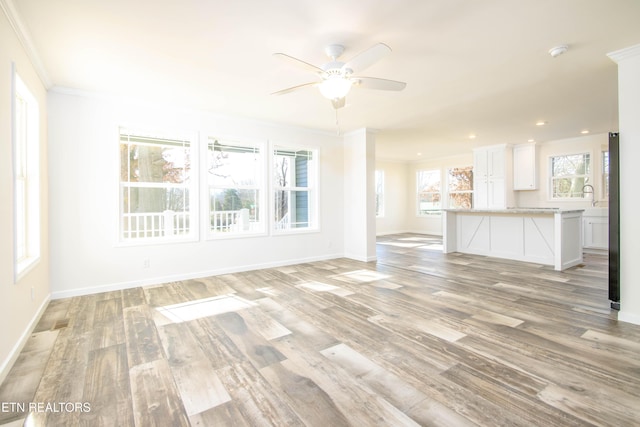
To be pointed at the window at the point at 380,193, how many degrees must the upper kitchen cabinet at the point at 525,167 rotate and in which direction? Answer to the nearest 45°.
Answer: approximately 45° to its right

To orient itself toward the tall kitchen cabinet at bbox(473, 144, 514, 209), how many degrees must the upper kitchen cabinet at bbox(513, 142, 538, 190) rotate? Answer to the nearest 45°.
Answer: approximately 45° to its right

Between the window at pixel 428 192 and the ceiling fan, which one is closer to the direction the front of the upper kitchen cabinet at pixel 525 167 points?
the ceiling fan

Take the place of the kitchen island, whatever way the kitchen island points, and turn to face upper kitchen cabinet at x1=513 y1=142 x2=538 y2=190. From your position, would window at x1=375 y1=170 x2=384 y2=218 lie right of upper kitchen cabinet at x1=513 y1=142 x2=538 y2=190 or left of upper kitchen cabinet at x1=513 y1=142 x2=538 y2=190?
left

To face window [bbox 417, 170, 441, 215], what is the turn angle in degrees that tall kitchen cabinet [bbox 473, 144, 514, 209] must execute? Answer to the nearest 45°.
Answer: approximately 90° to its right

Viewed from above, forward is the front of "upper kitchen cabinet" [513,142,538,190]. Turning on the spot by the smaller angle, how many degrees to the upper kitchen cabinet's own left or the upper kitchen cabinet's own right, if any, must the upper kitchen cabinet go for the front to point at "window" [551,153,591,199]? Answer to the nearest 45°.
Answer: approximately 135° to the upper kitchen cabinet's own left

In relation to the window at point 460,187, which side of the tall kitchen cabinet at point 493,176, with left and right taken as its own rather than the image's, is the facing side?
right

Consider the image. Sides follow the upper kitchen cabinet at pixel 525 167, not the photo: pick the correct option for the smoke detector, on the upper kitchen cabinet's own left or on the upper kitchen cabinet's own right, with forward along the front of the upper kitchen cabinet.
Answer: on the upper kitchen cabinet's own left

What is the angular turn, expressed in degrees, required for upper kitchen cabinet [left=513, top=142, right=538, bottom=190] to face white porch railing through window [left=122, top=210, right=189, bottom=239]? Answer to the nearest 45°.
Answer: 0° — it already faces it

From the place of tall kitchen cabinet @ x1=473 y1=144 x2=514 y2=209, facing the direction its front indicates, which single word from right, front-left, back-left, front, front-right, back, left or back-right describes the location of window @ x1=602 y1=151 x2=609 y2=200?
back-left
